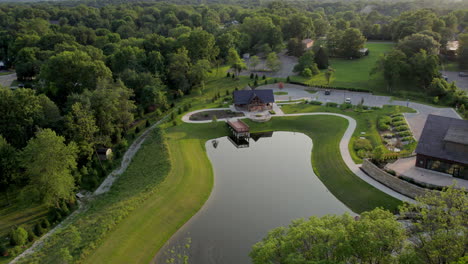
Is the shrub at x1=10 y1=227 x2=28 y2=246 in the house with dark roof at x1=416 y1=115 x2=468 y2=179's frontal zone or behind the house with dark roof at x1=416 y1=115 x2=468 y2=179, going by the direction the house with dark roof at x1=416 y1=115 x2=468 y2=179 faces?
frontal zone

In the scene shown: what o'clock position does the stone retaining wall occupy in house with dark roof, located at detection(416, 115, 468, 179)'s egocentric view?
The stone retaining wall is roughly at 12 o'clock from the house with dark roof.

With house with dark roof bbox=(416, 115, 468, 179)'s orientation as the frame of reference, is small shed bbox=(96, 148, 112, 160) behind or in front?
in front

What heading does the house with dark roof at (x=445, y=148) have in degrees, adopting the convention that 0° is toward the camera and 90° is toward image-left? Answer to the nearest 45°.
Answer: approximately 45°

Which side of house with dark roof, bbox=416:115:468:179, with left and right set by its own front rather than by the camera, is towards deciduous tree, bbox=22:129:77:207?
front

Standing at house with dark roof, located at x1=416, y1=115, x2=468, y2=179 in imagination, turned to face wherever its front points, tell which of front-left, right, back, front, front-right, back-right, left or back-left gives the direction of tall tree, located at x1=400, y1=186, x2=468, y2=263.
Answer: front-left

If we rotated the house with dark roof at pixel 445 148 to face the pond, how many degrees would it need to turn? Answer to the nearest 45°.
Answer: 0° — it already faces it

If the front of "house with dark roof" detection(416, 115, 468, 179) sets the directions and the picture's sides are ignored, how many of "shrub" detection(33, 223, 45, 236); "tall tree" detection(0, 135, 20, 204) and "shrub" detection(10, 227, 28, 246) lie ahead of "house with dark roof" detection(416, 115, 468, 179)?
3

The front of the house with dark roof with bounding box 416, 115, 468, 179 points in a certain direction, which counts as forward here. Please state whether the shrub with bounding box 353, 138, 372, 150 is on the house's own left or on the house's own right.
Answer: on the house's own right
